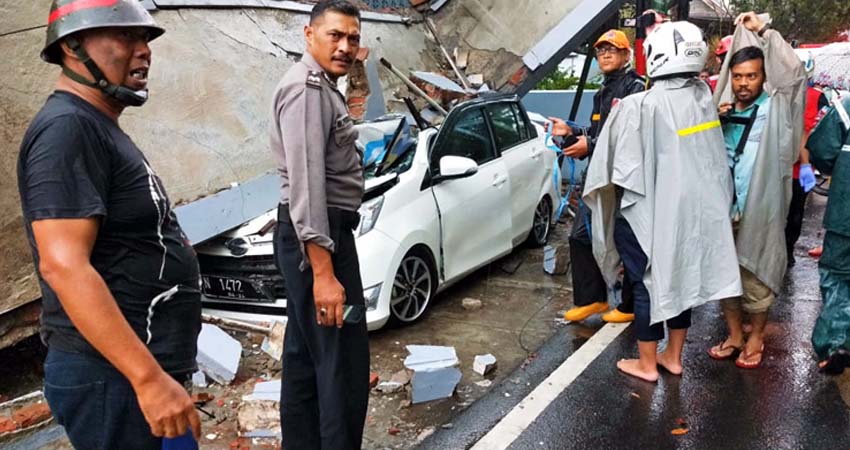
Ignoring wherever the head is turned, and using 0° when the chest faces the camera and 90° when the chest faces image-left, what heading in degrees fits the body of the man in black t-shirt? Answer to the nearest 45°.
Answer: approximately 270°

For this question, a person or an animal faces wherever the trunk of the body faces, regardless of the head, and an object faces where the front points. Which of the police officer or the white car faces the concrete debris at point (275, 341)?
the white car

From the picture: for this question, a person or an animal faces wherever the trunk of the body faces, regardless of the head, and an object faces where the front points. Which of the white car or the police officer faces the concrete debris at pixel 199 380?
the white car

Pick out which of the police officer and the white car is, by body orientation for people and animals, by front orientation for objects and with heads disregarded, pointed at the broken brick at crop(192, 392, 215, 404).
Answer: the white car

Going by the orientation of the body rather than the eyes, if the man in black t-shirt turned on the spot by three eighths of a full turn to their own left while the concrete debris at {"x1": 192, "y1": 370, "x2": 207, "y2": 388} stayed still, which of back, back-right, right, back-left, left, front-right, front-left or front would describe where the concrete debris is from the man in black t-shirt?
front-right

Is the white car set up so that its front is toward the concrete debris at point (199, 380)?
yes
